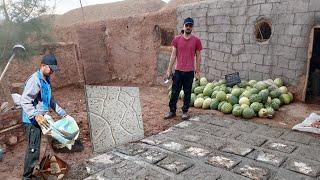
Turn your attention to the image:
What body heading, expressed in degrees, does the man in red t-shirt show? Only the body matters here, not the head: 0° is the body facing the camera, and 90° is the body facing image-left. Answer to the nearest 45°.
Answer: approximately 0°

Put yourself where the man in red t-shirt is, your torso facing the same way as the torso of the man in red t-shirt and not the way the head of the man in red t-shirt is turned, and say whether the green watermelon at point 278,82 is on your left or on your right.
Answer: on your left

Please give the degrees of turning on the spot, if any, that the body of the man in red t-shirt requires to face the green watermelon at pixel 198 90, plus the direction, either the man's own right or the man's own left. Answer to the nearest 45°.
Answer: approximately 180°

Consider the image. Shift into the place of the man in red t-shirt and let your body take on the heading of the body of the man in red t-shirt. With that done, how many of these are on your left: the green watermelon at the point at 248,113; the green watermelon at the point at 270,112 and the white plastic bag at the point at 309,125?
3

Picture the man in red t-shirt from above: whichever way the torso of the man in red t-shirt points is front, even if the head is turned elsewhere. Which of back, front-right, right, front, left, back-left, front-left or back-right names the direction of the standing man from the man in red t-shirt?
front-right

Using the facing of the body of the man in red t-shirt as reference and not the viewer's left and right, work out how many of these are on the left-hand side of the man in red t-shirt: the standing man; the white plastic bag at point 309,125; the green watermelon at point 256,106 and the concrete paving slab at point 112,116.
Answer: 2

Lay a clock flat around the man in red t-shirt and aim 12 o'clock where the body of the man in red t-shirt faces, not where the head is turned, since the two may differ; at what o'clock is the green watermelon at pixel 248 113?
The green watermelon is roughly at 9 o'clock from the man in red t-shirt.

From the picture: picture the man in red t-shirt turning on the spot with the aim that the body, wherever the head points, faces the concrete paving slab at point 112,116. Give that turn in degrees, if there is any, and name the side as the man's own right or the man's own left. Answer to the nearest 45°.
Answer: approximately 45° to the man's own right

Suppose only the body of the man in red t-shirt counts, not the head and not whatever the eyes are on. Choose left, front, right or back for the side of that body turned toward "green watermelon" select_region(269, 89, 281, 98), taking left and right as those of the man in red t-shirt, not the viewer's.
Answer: left

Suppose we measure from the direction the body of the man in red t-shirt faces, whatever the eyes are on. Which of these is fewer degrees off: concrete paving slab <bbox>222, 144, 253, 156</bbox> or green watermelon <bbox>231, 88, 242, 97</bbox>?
the concrete paving slab

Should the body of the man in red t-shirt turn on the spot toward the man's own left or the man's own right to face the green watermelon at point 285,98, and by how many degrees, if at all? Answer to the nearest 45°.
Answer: approximately 90° to the man's own left

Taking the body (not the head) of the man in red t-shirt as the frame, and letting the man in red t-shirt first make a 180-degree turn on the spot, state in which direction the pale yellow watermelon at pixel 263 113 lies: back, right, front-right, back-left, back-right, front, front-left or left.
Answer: right
